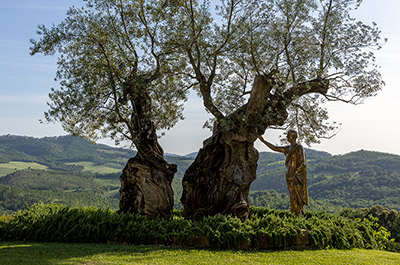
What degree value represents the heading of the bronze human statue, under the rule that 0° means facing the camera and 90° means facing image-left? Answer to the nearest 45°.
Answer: approximately 45°

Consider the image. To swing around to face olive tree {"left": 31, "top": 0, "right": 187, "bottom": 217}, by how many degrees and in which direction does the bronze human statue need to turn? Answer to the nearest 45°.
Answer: approximately 45° to its right

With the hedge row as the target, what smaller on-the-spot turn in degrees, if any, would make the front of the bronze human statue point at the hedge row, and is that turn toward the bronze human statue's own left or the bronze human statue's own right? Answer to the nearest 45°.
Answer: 0° — it already faces it
